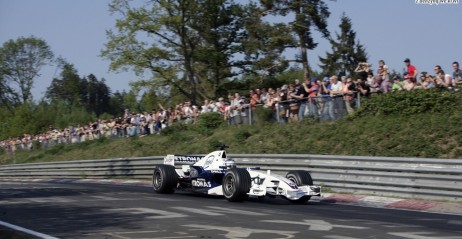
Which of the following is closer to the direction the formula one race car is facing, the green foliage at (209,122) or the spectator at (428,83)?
the spectator

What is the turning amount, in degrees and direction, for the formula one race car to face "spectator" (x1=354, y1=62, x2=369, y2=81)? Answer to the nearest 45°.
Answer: approximately 90° to its left

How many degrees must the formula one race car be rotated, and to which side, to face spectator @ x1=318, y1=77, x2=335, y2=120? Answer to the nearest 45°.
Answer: approximately 90° to its left

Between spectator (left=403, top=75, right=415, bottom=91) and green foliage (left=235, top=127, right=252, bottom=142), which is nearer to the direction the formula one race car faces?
the spectator

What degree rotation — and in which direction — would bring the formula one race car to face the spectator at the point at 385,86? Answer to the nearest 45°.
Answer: approximately 90° to its left

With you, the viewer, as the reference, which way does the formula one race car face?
facing the viewer and to the right of the viewer

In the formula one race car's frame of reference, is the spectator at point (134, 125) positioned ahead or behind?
behind
